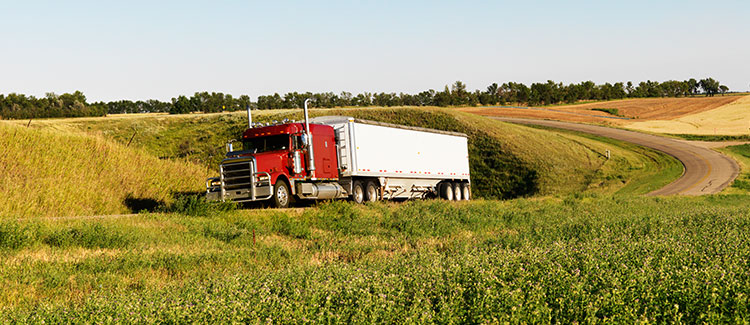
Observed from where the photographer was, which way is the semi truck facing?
facing the viewer and to the left of the viewer
